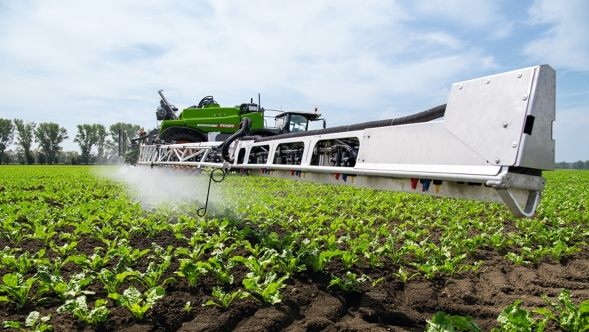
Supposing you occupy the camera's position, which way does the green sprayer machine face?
facing away from the viewer and to the right of the viewer

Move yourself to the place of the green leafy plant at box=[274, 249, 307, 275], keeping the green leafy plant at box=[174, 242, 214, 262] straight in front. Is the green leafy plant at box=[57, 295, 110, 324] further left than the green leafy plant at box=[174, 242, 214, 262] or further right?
left

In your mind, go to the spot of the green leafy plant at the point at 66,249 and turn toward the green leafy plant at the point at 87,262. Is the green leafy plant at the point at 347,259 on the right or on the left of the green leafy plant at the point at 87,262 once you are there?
left
